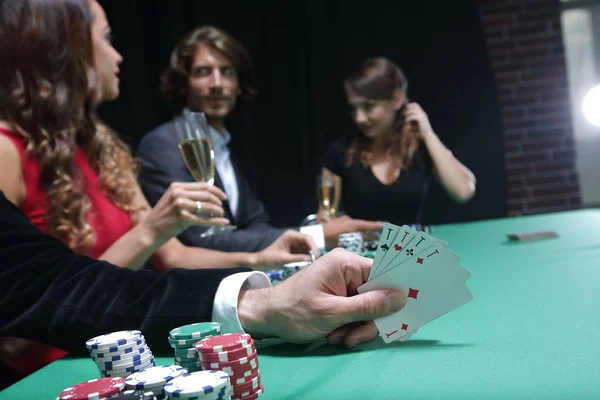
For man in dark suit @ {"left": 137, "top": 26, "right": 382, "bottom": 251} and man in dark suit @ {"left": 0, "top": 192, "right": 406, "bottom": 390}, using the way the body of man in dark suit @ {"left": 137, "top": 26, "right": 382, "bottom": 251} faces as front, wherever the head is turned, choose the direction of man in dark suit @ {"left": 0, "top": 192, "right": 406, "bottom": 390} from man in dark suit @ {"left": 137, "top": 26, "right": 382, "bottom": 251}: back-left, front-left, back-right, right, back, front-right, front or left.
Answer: front-right

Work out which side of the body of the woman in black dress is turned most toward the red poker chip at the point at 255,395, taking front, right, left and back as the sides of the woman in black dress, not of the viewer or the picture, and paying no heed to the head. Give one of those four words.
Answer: front

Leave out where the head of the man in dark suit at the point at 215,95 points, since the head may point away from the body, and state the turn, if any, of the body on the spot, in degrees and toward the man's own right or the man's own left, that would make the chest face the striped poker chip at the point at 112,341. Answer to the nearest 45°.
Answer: approximately 45° to the man's own right

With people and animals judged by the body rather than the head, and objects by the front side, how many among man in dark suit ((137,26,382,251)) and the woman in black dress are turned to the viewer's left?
0

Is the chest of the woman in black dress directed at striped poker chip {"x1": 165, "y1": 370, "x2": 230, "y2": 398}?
yes

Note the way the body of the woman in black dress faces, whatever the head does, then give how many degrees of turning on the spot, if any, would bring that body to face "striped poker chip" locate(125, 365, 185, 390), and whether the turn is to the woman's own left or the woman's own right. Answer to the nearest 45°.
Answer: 0° — they already face it

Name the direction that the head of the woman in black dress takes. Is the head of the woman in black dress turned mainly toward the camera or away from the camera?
toward the camera

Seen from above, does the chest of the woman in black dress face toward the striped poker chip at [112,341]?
yes

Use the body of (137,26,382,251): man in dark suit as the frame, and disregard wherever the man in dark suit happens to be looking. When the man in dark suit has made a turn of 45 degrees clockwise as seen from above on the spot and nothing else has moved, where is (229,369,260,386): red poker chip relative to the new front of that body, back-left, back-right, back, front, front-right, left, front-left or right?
front

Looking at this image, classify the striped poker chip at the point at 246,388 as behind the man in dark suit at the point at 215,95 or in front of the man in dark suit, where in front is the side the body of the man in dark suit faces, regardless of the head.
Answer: in front

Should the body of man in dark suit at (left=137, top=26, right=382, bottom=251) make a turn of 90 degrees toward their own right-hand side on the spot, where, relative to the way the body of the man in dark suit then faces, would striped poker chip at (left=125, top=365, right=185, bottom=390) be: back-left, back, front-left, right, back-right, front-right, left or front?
front-left

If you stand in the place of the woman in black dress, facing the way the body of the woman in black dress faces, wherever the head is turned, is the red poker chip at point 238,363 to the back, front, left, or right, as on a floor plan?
front

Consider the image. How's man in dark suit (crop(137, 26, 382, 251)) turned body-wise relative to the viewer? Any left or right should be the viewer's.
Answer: facing the viewer and to the right of the viewer

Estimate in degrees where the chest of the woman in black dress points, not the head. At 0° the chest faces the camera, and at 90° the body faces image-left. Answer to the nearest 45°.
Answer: approximately 0°

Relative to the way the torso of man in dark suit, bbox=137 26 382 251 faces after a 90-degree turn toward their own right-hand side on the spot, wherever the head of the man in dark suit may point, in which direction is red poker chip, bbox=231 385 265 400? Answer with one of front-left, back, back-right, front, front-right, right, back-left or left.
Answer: front-left
